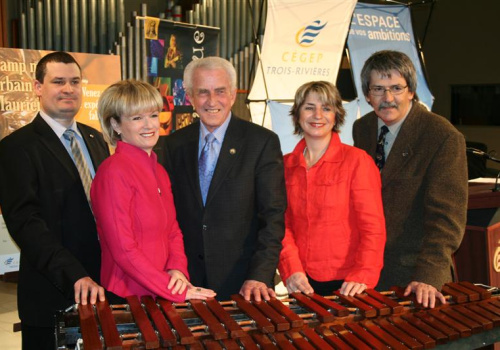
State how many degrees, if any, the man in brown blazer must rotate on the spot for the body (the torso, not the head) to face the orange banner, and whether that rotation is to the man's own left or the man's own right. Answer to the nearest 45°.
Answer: approximately 90° to the man's own right

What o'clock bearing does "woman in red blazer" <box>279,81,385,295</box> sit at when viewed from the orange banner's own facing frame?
The woman in red blazer is roughly at 11 o'clock from the orange banner.

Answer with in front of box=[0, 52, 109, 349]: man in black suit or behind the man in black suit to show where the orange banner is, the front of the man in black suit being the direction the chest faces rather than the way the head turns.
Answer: behind

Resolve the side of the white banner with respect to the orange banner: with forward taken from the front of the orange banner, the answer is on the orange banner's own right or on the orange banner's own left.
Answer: on the orange banner's own left

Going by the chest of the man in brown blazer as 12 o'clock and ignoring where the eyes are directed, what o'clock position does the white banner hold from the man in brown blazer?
The white banner is roughly at 4 o'clock from the man in brown blazer.

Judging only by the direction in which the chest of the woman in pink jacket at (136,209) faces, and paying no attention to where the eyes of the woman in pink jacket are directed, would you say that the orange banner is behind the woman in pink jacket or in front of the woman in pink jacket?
behind

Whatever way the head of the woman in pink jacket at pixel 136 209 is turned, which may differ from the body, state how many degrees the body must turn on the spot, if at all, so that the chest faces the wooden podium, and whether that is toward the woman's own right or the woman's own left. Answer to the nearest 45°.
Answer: approximately 90° to the woman's own left

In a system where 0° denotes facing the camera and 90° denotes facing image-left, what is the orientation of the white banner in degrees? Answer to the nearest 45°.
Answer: approximately 0°

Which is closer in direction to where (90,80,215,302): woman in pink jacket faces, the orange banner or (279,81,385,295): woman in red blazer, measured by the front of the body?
the woman in red blazer
